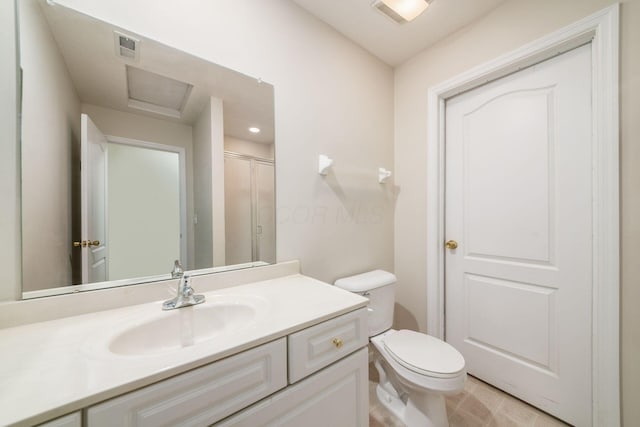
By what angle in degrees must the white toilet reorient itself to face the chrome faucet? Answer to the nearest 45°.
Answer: approximately 90° to its right

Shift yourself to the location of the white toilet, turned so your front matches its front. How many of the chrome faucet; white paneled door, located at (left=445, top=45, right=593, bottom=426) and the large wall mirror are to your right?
2

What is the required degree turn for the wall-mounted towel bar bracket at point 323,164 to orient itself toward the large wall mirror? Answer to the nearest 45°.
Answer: approximately 90° to its right

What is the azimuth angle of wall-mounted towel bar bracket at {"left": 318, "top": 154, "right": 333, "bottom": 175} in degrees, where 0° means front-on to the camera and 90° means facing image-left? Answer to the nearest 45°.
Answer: approximately 315°

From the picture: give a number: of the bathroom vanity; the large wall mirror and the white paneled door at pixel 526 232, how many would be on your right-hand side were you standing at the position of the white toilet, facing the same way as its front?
2

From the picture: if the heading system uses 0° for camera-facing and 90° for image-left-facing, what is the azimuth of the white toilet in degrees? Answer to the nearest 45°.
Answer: approximately 315°

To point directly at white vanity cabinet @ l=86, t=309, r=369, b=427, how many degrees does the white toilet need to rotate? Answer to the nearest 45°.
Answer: approximately 90° to its right

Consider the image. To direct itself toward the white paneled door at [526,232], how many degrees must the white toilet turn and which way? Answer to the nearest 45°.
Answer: approximately 90° to its left
